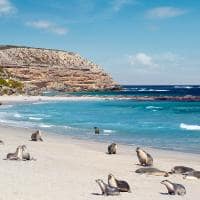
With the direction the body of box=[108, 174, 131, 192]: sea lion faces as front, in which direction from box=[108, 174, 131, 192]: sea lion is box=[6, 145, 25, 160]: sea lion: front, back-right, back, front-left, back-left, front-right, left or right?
front-right

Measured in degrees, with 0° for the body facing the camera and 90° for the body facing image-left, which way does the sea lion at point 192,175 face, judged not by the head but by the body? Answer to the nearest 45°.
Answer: approximately 90°

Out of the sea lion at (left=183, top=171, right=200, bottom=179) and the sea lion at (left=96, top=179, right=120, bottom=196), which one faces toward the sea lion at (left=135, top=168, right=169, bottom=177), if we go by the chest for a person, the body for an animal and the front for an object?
the sea lion at (left=183, top=171, right=200, bottom=179)

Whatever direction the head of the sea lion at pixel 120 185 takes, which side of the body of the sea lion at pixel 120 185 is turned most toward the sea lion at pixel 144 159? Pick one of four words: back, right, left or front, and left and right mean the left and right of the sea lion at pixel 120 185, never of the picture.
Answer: right

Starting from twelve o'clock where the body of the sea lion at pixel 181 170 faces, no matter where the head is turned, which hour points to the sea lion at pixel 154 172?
the sea lion at pixel 154 172 is roughly at 11 o'clock from the sea lion at pixel 181 170.

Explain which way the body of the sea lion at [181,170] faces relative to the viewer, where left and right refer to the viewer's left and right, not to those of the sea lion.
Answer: facing to the left of the viewer

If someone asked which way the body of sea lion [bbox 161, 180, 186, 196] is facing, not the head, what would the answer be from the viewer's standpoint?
to the viewer's left

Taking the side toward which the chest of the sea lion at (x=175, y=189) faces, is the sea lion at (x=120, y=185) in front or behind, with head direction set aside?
in front

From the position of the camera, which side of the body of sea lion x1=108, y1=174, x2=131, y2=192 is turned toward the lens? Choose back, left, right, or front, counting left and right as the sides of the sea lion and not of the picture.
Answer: left

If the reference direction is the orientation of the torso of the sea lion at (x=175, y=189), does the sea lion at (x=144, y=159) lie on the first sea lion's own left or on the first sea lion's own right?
on the first sea lion's own right
